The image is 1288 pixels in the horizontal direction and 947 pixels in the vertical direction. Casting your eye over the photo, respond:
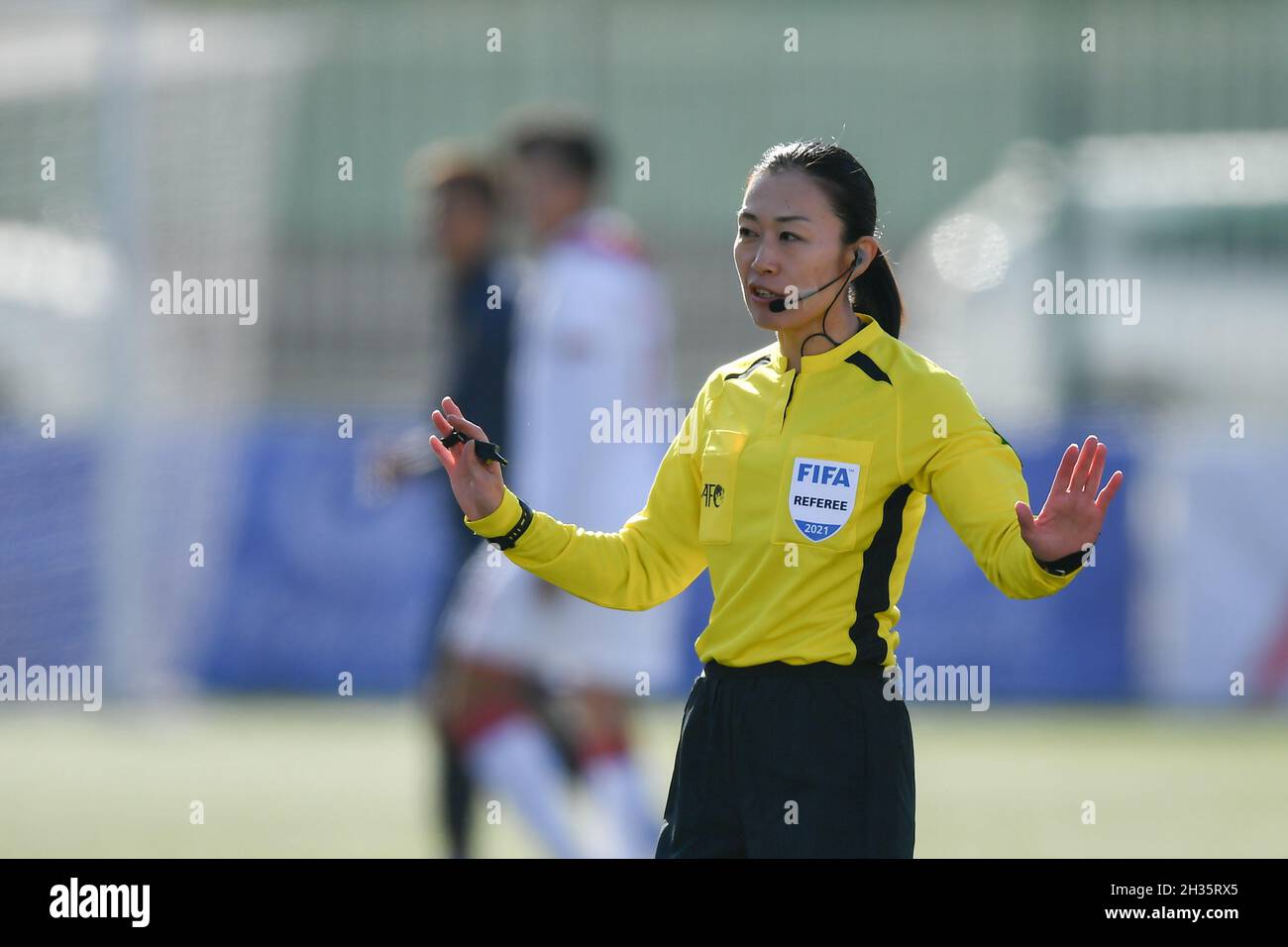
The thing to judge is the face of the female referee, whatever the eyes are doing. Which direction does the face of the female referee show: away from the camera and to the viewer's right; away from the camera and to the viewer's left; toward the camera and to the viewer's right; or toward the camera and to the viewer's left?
toward the camera and to the viewer's left

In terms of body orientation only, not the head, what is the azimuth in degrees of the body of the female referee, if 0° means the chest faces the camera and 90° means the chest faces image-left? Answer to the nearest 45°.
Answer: approximately 45°

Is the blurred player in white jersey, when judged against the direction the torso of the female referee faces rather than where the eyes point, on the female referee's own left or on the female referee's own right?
on the female referee's own right

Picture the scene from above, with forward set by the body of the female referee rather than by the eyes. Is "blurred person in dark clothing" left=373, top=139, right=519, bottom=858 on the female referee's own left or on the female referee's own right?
on the female referee's own right
